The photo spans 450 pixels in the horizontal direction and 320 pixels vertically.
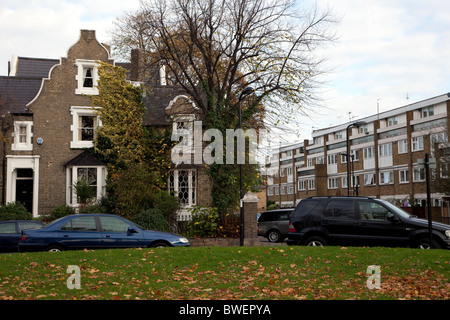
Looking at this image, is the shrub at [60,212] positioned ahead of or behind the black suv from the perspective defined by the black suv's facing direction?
behind

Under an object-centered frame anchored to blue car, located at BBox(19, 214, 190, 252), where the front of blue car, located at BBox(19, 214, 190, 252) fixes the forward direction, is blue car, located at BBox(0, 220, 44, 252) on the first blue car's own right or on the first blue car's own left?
on the first blue car's own left

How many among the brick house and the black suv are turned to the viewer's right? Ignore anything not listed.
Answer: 1

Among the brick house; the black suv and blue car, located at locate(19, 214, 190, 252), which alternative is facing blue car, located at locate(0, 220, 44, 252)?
the brick house

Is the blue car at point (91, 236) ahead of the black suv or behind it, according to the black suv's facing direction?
behind

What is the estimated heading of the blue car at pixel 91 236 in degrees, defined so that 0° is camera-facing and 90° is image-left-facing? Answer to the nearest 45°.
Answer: approximately 270°

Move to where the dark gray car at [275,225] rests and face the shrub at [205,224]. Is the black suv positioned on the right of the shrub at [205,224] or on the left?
left

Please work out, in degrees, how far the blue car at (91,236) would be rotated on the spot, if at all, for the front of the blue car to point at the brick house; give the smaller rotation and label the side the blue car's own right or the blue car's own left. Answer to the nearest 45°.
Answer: approximately 90° to the blue car's own left

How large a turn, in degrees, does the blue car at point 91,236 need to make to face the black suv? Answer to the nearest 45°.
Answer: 0° — it already faces it

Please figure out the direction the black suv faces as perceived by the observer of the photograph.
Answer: facing to the right of the viewer

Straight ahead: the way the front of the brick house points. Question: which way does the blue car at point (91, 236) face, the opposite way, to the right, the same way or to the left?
to the left

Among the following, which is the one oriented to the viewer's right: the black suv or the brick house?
the black suv

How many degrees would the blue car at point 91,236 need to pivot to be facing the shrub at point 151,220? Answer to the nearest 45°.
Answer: approximately 90° to its left
